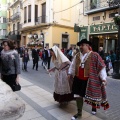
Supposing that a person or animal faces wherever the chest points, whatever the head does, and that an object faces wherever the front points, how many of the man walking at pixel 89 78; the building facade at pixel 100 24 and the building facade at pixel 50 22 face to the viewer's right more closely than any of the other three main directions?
0

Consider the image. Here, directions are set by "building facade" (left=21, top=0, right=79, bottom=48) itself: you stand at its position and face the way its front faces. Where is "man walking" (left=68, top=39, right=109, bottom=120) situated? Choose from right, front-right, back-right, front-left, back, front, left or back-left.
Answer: front-left

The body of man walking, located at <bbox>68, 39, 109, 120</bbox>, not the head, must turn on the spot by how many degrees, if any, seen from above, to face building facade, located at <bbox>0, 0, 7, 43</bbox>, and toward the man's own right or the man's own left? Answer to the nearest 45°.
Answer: approximately 90° to the man's own right

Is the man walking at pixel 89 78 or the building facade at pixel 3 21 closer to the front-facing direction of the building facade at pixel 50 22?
the man walking

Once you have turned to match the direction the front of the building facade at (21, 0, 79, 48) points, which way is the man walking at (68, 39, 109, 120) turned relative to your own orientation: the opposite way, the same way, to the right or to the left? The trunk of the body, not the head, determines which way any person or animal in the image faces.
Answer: the same way

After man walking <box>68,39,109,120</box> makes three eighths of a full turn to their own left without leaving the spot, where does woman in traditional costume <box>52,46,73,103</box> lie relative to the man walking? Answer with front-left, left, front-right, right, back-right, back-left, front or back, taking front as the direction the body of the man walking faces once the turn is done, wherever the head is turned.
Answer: back-left

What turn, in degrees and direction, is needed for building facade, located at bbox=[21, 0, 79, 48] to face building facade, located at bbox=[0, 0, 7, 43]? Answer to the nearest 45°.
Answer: approximately 90° to its right

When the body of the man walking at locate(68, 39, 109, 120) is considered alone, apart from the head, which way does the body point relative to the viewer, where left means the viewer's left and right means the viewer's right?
facing the viewer and to the left of the viewer

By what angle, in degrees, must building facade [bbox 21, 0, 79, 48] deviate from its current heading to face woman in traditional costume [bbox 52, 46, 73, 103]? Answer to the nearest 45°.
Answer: approximately 45° to its left

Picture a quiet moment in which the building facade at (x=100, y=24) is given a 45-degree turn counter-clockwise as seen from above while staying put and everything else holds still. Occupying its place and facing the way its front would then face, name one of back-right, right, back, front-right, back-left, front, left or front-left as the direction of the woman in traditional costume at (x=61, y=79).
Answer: front

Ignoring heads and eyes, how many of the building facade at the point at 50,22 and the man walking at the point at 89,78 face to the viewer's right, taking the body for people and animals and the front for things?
0
